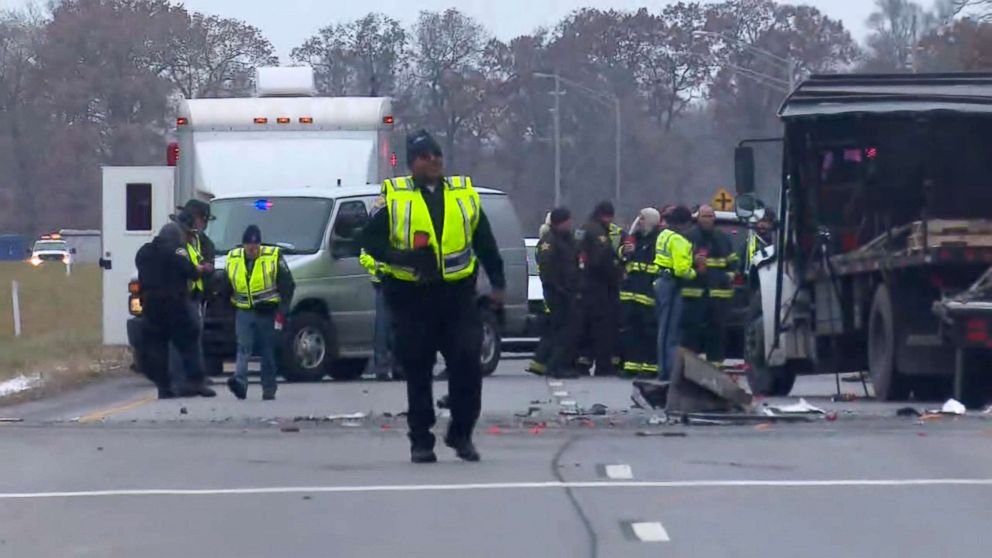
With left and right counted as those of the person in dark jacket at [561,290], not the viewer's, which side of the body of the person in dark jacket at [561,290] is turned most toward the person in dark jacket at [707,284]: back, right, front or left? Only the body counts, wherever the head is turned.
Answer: front

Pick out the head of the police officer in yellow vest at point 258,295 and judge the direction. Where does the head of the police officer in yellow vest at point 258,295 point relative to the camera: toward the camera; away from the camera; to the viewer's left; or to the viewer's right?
toward the camera

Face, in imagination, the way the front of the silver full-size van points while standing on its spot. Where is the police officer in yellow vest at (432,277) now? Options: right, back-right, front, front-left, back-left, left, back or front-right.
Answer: front-left

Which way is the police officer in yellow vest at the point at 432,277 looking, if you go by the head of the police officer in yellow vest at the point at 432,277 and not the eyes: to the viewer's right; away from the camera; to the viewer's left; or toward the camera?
toward the camera

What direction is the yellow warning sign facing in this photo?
toward the camera

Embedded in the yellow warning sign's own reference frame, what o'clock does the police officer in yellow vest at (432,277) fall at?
The police officer in yellow vest is roughly at 12 o'clock from the yellow warning sign.

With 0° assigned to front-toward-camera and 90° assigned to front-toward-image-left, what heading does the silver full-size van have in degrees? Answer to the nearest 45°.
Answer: approximately 45°

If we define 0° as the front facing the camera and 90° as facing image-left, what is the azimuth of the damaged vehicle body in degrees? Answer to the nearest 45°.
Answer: approximately 135°

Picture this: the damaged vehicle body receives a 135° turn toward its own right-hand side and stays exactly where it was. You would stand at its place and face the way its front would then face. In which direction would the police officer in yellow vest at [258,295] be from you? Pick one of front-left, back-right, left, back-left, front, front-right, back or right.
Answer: back

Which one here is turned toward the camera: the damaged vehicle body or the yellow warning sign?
the yellow warning sign

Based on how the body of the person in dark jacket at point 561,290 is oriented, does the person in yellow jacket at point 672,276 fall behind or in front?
in front
